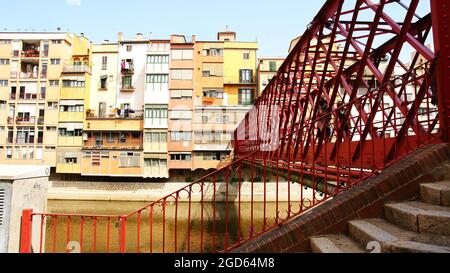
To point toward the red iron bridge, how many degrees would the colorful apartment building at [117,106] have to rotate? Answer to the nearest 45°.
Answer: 0° — it already faces it

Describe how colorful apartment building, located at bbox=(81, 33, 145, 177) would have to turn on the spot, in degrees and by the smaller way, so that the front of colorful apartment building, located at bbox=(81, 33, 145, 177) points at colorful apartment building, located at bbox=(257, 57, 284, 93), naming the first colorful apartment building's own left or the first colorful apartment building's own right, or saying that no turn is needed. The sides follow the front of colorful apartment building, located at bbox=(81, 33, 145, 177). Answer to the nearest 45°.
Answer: approximately 90° to the first colorful apartment building's own left

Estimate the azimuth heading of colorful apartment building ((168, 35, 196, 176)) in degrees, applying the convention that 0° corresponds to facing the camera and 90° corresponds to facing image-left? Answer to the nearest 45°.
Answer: approximately 0°

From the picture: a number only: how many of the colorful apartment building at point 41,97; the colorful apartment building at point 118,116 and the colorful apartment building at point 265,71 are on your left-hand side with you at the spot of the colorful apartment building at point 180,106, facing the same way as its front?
1

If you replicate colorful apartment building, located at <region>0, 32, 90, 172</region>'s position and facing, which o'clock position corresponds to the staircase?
The staircase is roughly at 12 o'clock from the colorful apartment building.

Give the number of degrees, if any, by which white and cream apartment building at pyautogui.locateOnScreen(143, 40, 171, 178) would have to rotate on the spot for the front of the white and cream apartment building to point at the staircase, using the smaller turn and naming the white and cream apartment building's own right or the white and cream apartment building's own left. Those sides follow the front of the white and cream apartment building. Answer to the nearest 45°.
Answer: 0° — it already faces it

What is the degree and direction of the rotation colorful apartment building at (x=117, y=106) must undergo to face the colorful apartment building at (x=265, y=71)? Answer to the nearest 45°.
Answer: approximately 90° to its left

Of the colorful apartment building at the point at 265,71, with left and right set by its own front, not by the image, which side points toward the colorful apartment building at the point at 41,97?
right
